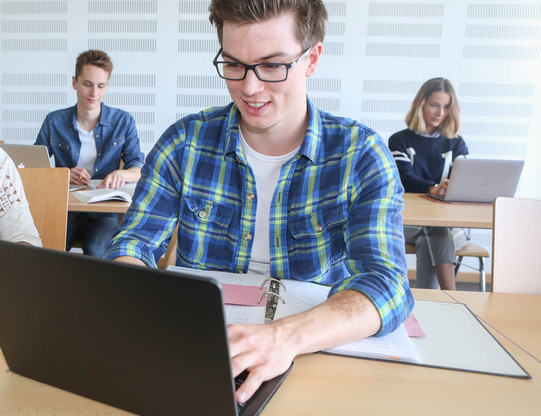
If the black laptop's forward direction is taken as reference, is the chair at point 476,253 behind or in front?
in front

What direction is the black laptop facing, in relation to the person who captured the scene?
facing away from the viewer and to the right of the viewer

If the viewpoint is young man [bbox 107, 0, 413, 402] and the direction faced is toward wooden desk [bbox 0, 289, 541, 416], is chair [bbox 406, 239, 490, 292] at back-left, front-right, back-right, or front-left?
back-left

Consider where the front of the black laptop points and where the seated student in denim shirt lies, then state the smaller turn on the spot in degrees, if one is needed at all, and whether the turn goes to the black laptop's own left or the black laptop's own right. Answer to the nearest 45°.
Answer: approximately 45° to the black laptop's own left

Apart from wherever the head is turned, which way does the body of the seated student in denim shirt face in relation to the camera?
toward the camera

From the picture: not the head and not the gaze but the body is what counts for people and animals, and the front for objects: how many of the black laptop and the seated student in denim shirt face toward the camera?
1

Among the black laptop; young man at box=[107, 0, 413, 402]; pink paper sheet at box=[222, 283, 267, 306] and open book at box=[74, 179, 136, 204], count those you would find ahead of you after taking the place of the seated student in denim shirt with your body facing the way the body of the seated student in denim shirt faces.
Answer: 4

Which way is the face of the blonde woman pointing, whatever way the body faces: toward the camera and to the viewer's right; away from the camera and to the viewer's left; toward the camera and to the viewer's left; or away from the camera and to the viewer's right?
toward the camera and to the viewer's right

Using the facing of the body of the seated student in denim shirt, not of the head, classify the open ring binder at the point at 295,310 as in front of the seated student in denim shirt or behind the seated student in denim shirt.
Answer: in front

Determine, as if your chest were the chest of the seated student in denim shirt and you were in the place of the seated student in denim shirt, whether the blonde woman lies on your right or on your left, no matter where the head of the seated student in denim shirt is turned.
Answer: on your left

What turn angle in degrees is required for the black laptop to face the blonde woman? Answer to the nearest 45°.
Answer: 0° — it already faces them

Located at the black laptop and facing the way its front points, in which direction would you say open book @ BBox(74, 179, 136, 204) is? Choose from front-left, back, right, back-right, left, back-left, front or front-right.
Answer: front-left

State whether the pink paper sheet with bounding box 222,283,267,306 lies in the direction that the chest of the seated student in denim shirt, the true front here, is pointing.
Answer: yes

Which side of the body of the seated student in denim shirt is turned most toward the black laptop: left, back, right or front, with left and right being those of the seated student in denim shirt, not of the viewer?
front
